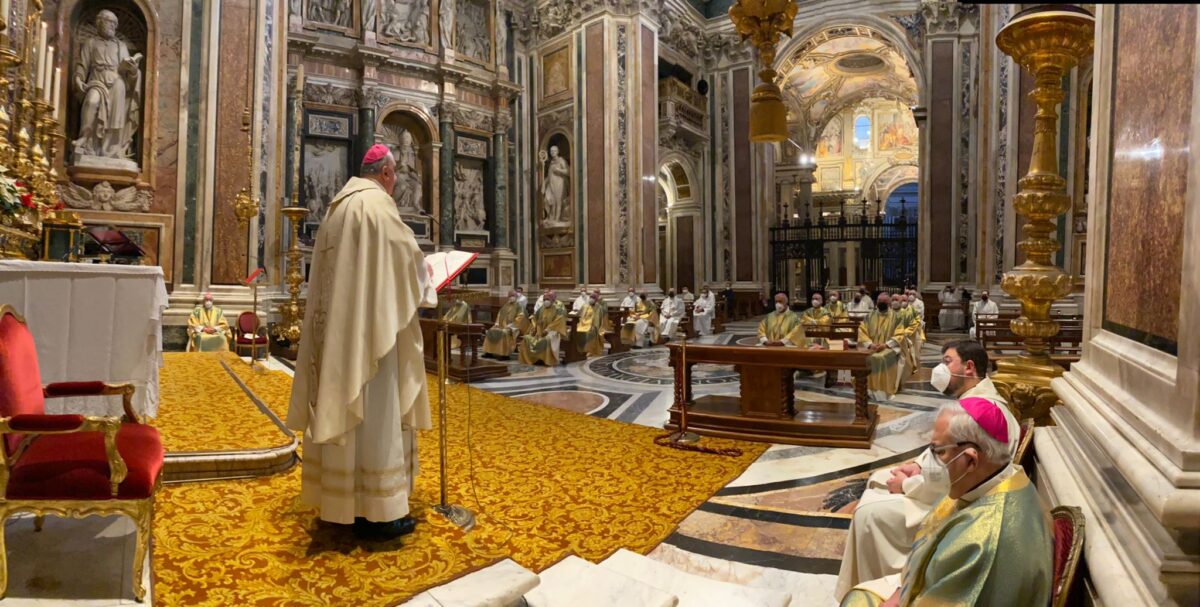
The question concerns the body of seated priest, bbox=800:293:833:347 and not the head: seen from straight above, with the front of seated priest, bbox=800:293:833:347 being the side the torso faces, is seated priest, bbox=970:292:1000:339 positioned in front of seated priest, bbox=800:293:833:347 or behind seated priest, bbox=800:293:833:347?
behind

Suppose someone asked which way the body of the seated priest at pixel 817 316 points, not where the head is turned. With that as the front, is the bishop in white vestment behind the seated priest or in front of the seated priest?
in front

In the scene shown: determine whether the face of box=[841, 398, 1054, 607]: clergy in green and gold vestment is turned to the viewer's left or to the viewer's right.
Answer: to the viewer's left

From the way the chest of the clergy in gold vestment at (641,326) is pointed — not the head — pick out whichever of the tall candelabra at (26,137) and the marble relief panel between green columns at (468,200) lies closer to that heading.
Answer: the tall candelabra

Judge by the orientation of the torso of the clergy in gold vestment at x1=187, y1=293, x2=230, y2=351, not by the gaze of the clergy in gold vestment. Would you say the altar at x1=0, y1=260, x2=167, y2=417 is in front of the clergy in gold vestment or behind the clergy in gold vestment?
in front

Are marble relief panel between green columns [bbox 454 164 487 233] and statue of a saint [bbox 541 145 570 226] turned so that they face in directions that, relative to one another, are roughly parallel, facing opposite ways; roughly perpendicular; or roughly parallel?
roughly parallel

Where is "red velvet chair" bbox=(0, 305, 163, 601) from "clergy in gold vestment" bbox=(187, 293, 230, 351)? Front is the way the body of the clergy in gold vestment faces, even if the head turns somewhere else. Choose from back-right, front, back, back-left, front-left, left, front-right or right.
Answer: front

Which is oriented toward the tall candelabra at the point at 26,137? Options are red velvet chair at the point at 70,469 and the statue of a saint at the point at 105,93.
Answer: the statue of a saint

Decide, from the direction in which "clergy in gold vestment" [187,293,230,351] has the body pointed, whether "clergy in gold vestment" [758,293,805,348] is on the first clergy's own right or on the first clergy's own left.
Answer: on the first clergy's own left

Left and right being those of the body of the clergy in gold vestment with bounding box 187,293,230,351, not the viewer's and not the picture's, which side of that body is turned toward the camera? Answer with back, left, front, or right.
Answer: front

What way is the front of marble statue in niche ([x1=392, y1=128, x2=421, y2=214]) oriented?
toward the camera

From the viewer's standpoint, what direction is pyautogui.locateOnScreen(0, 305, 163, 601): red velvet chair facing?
to the viewer's right

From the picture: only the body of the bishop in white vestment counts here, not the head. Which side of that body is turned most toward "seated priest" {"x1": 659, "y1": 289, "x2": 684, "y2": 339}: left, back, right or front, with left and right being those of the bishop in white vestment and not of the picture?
front

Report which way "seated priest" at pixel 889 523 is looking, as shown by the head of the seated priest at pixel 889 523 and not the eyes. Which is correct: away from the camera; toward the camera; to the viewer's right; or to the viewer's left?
to the viewer's left

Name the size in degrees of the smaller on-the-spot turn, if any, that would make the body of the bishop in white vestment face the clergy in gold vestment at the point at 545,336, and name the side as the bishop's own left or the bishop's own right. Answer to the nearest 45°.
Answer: approximately 45° to the bishop's own left
